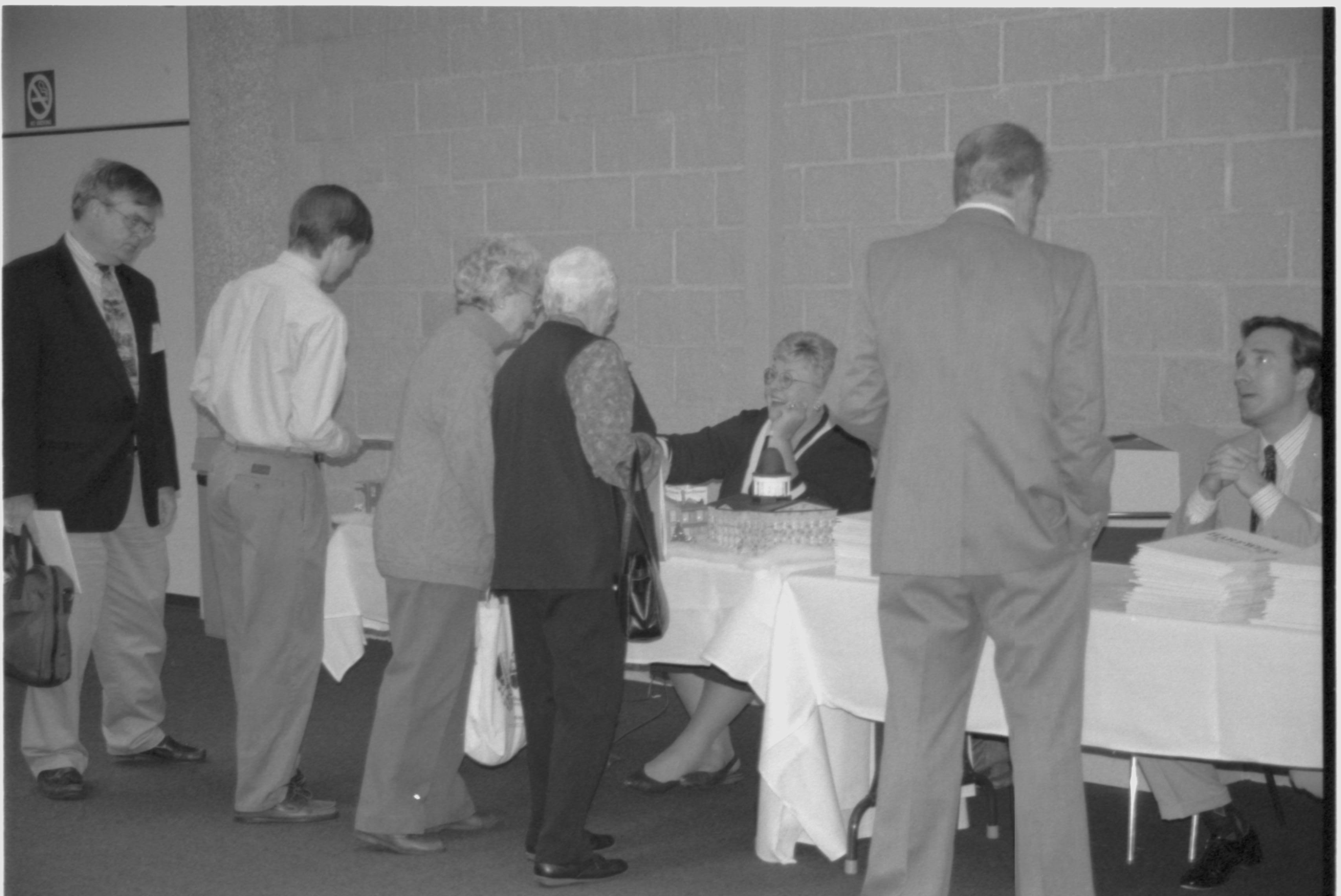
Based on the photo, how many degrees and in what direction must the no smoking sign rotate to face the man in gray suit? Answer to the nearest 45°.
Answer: approximately 90° to its left

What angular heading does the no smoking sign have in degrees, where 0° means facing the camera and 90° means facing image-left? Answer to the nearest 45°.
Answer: approximately 0°

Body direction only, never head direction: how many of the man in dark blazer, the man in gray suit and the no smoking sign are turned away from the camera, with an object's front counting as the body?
1

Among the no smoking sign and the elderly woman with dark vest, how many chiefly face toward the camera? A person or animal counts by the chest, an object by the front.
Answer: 1

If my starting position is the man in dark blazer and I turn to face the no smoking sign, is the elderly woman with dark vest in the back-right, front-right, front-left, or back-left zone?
back-right

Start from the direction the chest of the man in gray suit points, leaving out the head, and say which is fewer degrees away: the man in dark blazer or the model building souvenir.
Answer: the model building souvenir

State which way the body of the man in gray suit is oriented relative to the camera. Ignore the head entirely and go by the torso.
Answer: away from the camera

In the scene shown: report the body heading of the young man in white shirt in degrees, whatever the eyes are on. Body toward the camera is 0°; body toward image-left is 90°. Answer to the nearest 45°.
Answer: approximately 225°

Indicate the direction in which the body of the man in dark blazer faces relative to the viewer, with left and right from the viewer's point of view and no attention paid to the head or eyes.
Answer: facing the viewer and to the right of the viewer
